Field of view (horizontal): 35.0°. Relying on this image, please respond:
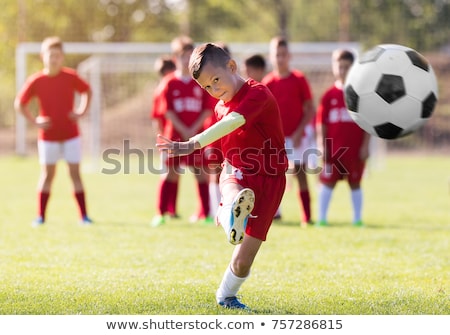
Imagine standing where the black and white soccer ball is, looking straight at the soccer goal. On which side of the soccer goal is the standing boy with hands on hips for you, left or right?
left

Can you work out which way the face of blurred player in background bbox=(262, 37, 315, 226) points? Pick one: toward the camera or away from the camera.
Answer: toward the camera

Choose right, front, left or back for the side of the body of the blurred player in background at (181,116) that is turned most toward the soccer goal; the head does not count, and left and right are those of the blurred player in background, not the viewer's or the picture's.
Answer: back

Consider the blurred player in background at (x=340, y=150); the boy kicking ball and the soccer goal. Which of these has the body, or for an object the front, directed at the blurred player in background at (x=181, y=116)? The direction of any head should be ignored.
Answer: the soccer goal

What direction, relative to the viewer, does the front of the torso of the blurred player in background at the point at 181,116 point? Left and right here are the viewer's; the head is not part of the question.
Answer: facing the viewer

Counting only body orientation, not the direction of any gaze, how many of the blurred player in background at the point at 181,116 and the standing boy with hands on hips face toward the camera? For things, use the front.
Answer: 2

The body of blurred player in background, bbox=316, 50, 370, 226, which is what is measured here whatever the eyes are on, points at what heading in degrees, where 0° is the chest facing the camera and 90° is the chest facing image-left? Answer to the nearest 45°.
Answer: approximately 0°

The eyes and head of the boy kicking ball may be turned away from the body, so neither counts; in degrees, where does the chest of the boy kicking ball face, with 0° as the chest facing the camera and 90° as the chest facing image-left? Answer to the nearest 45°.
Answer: approximately 45°

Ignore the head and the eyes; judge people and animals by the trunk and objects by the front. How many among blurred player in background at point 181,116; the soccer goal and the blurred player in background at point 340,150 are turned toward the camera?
3

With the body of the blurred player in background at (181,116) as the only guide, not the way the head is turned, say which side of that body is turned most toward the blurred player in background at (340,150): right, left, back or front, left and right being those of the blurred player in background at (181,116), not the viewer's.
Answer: left

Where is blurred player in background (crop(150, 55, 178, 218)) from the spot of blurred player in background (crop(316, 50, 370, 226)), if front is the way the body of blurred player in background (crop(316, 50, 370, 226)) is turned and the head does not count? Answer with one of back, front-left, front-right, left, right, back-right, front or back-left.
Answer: right

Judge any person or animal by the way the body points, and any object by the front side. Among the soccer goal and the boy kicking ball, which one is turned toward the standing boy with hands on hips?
the soccer goal

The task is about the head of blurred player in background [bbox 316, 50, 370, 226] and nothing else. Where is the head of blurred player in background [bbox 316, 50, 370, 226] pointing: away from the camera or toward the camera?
toward the camera

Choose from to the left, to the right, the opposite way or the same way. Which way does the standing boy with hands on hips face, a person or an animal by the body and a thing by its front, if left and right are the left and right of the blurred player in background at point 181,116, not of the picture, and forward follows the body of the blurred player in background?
the same way

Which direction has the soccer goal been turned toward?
toward the camera

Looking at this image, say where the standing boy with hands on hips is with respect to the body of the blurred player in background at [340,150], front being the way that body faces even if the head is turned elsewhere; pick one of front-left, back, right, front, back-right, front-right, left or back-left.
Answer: right
